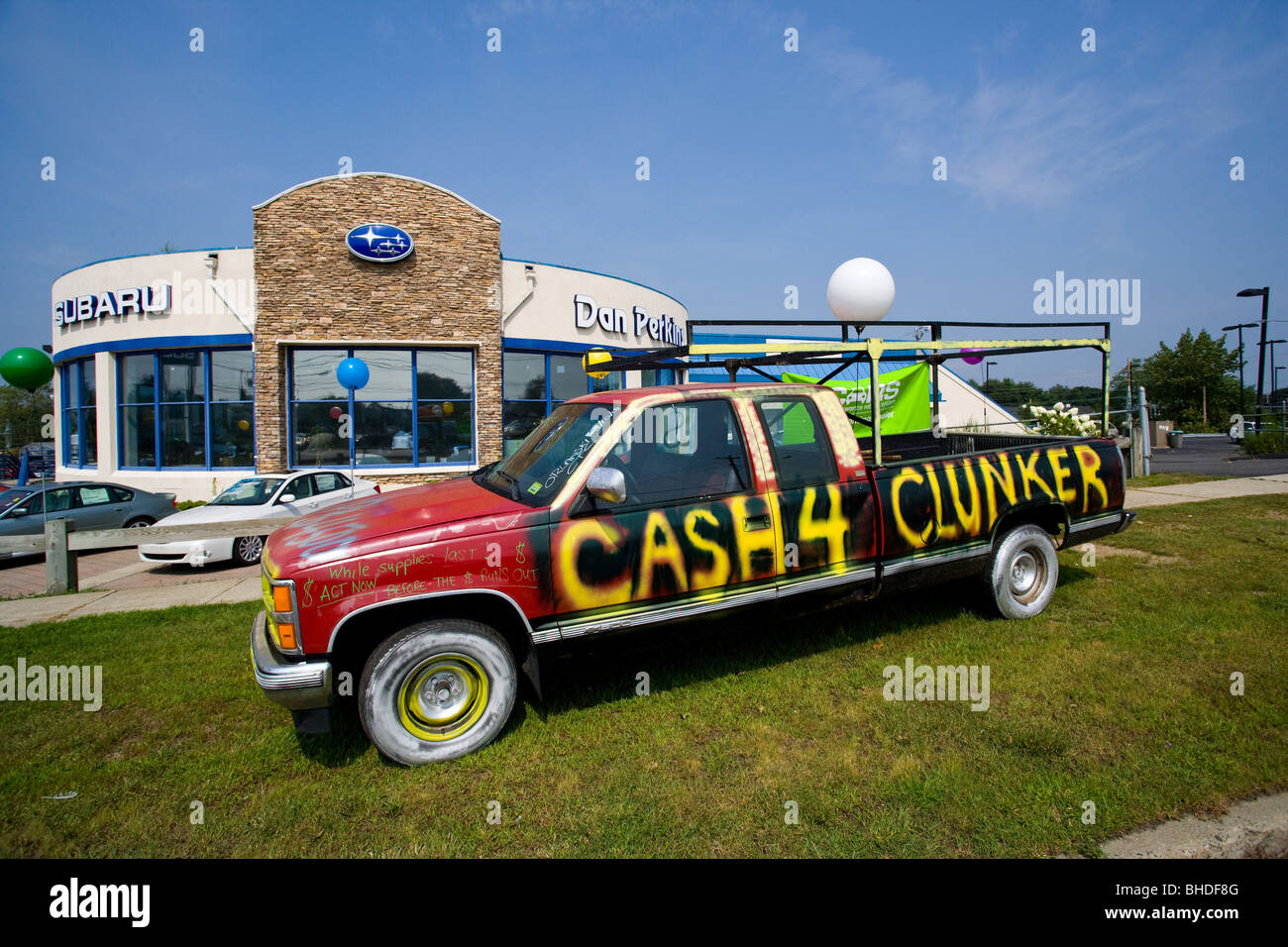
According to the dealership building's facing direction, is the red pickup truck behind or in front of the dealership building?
in front

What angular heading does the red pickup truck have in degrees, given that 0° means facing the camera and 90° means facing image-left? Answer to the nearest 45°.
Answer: approximately 45°

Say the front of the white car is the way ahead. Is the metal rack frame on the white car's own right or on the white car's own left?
on the white car's own left

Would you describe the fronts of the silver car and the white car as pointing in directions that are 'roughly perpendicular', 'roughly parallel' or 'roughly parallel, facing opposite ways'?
roughly parallel

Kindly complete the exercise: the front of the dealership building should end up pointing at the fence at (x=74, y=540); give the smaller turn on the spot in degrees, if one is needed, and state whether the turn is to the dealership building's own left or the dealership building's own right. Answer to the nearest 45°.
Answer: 0° — it already faces it

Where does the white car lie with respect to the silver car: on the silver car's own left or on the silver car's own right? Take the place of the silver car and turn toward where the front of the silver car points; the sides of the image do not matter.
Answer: on the silver car's own left

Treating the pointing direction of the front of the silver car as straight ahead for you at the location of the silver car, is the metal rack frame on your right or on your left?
on your left

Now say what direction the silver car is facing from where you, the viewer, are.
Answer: facing the viewer and to the left of the viewer

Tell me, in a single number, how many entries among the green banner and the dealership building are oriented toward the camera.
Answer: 2

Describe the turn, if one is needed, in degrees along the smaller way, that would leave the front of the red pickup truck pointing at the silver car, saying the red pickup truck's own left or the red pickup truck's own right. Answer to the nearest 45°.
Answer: approximately 90° to the red pickup truck's own right

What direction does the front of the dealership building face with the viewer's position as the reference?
facing the viewer

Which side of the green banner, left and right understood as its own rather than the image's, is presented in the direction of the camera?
front

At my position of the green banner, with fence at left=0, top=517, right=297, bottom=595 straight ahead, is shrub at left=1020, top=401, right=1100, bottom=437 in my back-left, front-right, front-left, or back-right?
back-right
